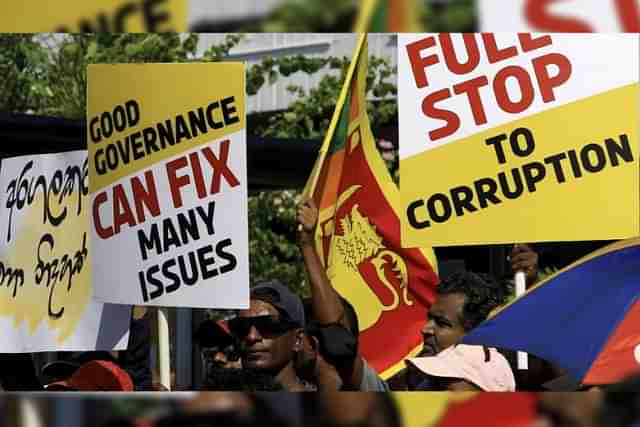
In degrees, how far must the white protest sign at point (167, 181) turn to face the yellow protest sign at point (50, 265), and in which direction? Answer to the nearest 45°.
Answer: approximately 135° to its right

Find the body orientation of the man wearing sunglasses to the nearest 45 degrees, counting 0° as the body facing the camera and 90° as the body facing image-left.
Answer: approximately 45°

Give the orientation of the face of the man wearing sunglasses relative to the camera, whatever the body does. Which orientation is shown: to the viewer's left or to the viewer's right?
to the viewer's left

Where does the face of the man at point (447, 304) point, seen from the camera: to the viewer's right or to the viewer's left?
to the viewer's left

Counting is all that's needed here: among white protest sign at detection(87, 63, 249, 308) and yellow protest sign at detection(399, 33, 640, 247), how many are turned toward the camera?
2

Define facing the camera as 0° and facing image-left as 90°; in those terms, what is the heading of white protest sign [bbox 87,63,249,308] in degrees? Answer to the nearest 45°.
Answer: approximately 0°
